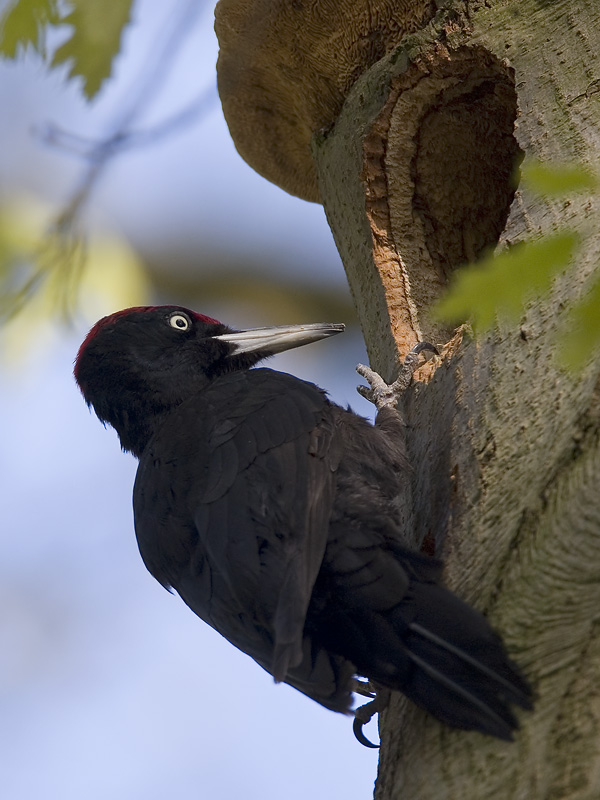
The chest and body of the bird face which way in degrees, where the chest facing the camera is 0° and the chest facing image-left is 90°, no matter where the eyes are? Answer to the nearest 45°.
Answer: approximately 270°
